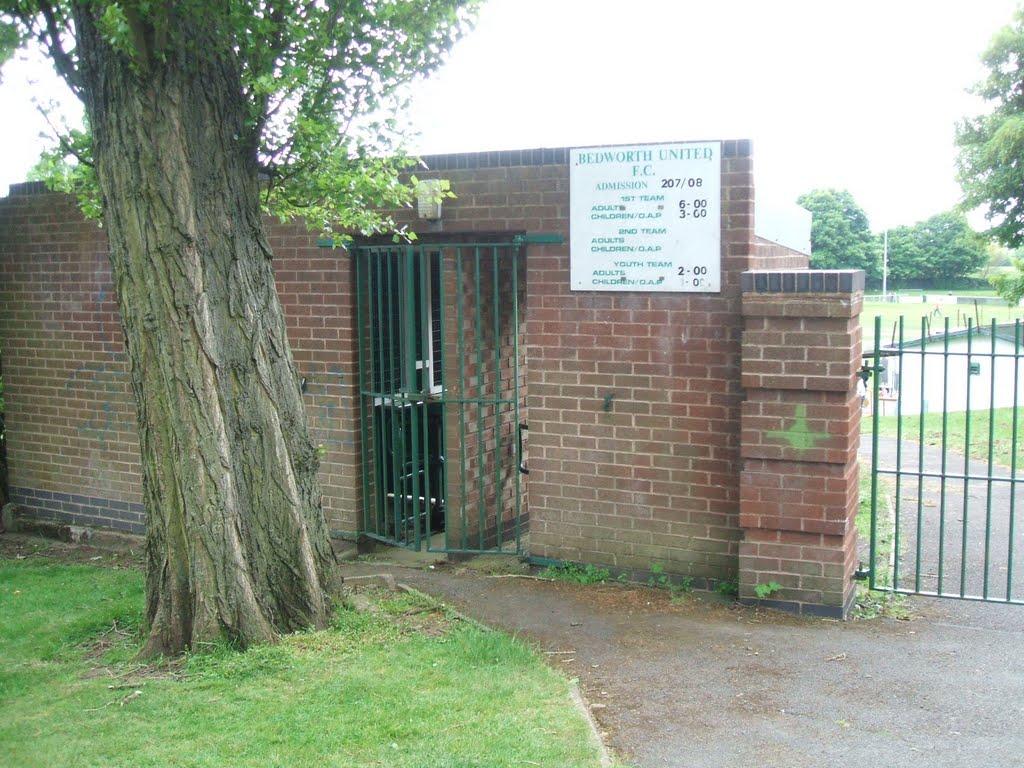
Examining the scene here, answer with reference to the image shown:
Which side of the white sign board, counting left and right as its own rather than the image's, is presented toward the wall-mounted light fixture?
right

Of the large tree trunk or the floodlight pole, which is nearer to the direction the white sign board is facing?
the large tree trunk

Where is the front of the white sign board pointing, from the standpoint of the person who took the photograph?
facing the viewer

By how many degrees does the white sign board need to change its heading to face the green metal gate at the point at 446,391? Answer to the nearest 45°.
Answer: approximately 135° to its right

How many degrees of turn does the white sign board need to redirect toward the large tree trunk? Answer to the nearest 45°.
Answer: approximately 45° to its right
